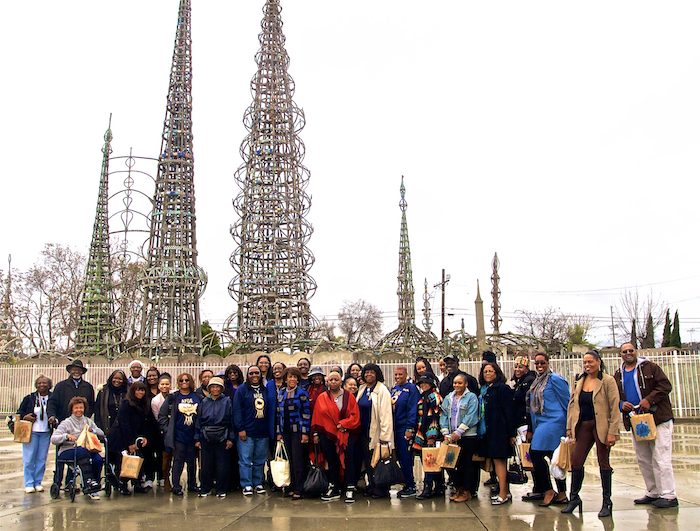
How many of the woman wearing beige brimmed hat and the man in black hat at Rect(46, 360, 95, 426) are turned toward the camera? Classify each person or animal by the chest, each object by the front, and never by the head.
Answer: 2

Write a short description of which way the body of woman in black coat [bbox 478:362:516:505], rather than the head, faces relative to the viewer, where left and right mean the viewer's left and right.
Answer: facing the viewer and to the left of the viewer

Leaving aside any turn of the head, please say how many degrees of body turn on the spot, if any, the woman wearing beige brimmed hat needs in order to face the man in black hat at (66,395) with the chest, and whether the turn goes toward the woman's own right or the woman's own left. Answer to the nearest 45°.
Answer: approximately 90° to the woman's own right

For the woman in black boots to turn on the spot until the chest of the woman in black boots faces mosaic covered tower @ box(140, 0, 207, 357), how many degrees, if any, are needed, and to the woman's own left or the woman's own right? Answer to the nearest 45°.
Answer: approximately 90° to the woman's own right

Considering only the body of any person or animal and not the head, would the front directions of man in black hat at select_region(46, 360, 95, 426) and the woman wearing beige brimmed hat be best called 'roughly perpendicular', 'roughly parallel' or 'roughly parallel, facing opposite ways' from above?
roughly parallel

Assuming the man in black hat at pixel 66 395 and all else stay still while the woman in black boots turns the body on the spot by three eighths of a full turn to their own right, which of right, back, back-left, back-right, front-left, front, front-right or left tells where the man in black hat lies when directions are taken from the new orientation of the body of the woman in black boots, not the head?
left

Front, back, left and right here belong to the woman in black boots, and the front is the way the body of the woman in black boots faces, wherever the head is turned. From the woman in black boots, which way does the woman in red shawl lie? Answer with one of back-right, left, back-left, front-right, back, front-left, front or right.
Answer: front-right

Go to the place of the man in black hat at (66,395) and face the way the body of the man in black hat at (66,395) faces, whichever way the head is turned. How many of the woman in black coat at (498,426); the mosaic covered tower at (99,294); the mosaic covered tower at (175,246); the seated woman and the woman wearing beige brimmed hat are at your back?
2

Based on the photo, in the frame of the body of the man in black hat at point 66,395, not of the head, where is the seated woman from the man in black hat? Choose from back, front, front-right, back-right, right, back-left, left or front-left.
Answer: front

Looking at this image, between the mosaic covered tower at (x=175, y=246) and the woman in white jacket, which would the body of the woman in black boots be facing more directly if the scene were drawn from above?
the woman in white jacket

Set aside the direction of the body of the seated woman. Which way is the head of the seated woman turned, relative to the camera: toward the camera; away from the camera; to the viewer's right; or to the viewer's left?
toward the camera

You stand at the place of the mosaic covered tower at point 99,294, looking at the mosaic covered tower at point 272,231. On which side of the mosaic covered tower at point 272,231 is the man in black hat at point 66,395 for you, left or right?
right

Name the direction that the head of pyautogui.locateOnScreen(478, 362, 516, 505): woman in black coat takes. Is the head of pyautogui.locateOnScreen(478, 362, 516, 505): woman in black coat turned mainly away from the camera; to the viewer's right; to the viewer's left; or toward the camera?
toward the camera

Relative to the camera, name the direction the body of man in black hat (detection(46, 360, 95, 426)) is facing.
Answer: toward the camera

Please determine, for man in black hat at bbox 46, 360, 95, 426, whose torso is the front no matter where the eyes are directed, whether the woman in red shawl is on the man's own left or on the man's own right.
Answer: on the man's own left

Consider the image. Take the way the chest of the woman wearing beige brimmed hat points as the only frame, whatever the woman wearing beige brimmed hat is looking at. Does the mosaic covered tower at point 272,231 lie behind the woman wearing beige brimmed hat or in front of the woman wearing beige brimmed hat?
behind

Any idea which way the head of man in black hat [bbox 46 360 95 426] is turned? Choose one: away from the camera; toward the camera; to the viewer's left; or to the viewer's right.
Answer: toward the camera

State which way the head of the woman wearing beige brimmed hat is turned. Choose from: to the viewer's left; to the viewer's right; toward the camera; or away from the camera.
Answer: toward the camera

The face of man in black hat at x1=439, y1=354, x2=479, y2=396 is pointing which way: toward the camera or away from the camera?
toward the camera
